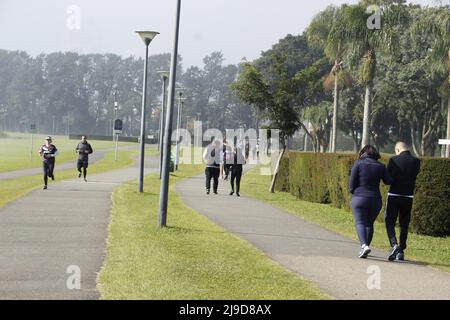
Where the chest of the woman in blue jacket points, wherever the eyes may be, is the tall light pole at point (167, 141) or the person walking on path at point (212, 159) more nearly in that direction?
the person walking on path

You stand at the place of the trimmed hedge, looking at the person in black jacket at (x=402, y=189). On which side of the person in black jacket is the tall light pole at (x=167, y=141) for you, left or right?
right

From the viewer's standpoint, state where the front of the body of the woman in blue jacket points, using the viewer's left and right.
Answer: facing away from the viewer

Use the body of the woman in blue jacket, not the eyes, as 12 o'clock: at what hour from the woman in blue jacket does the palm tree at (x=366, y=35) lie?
The palm tree is roughly at 12 o'clock from the woman in blue jacket.

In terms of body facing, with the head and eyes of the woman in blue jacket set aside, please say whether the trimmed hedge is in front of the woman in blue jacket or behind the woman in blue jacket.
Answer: in front

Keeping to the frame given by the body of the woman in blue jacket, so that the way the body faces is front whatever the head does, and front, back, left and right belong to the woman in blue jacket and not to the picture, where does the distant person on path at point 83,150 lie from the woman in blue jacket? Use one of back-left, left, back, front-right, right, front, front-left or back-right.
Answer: front-left

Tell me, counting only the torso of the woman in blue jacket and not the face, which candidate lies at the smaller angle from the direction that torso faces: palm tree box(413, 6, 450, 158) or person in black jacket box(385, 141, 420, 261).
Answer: the palm tree

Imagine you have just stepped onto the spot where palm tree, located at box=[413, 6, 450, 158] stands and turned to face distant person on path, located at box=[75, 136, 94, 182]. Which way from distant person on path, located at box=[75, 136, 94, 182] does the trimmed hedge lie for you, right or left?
left

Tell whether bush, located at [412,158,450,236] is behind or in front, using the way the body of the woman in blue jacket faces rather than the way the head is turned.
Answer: in front

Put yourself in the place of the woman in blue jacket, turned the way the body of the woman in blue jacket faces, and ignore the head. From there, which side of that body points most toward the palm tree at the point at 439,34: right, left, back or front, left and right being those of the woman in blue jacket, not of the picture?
front
